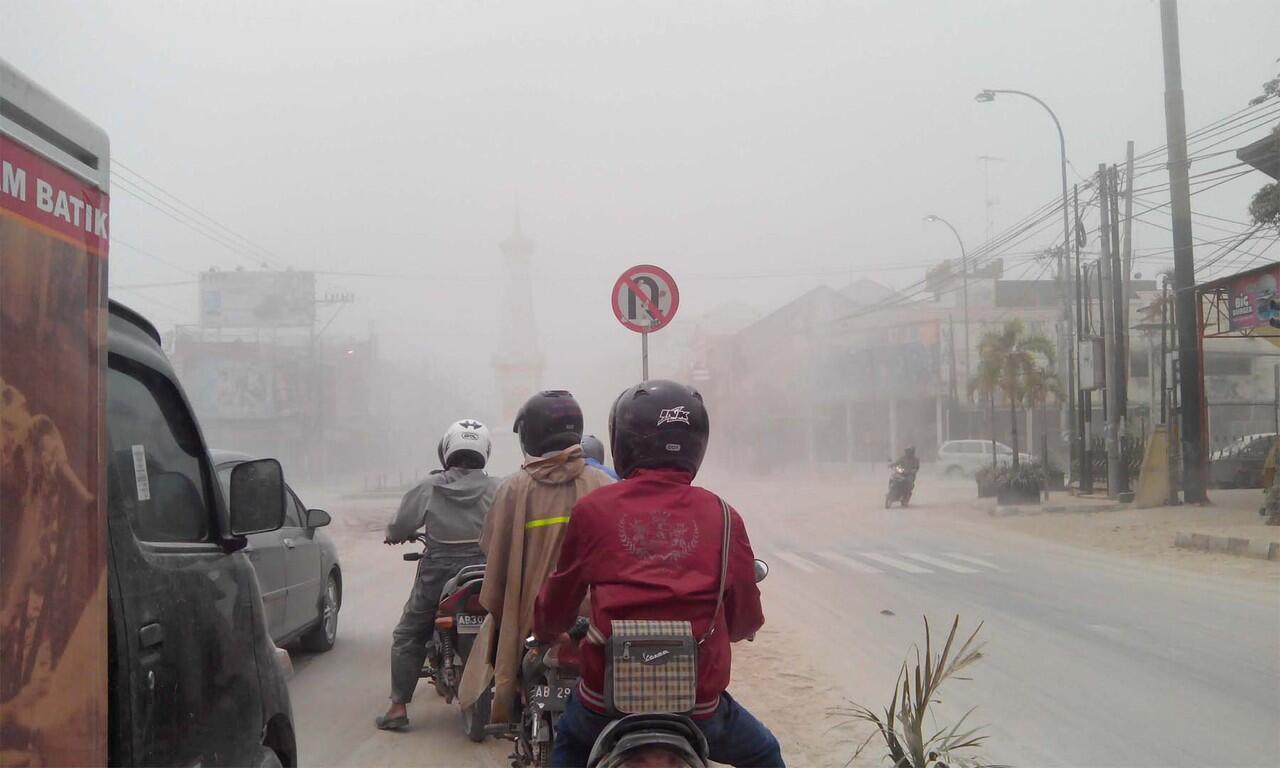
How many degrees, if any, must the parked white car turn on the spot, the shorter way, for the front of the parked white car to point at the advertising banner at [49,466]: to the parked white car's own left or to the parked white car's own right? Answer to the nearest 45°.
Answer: approximately 90° to the parked white car's own right

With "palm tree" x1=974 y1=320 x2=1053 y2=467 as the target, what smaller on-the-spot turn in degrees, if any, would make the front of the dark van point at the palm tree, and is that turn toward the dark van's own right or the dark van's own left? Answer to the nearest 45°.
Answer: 0° — it already faces it

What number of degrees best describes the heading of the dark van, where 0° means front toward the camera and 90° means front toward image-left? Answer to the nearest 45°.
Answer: approximately 225°

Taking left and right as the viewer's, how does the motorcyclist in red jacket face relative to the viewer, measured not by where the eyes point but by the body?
facing away from the viewer

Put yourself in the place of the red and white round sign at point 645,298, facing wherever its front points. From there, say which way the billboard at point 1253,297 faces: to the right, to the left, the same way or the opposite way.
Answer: to the right

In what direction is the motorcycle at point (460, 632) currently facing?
away from the camera

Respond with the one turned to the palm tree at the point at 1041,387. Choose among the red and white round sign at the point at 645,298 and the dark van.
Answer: the dark van

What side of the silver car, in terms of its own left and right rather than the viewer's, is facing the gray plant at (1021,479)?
front

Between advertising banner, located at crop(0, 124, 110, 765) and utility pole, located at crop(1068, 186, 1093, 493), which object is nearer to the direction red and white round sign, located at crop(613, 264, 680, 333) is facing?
the advertising banner

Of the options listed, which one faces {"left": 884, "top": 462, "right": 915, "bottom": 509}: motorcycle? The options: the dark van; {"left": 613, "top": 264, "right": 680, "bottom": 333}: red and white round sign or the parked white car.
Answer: the dark van

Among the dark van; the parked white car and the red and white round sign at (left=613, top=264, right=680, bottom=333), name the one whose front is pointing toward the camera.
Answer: the red and white round sign

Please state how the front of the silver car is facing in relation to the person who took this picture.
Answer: facing away from the viewer and to the right of the viewer

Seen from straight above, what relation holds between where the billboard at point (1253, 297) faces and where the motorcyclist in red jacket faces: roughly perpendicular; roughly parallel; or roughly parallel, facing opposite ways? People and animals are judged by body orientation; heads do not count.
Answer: roughly perpendicular
